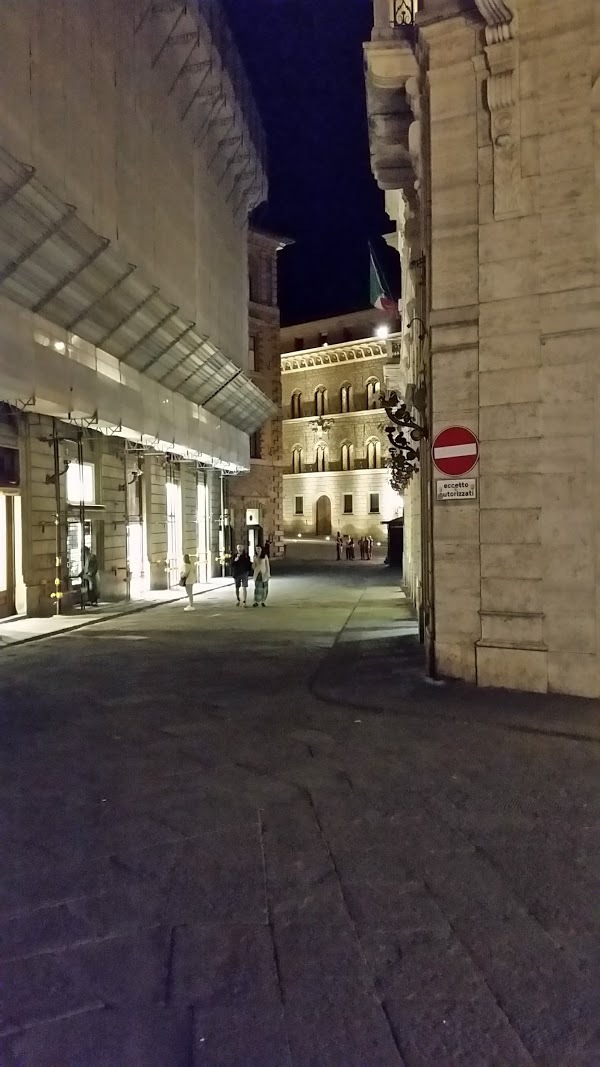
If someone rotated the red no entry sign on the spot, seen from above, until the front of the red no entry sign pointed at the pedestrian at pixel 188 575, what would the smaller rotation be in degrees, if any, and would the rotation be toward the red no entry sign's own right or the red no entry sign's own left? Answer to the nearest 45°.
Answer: approximately 135° to the red no entry sign's own right

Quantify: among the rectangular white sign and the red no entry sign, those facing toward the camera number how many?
2

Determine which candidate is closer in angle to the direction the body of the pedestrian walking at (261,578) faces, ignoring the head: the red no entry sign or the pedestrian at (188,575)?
the red no entry sign

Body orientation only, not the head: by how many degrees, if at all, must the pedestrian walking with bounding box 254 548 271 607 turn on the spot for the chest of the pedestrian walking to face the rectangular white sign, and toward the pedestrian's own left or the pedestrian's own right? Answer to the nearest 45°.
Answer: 0° — they already face it

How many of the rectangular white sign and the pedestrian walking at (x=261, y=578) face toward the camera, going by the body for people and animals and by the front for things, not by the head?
2

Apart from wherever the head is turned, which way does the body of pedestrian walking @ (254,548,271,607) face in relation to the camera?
toward the camera

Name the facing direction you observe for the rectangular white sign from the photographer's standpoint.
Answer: facing the viewer

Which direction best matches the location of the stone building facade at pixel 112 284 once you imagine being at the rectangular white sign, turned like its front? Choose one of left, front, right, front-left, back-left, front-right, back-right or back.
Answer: back-right

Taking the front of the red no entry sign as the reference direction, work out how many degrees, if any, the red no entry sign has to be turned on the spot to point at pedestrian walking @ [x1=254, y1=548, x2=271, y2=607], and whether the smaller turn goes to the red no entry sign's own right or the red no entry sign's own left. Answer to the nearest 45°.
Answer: approximately 135° to the red no entry sign's own right
